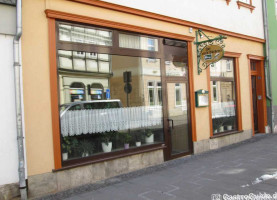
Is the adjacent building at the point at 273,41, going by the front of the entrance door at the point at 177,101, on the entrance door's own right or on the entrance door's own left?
on the entrance door's own left

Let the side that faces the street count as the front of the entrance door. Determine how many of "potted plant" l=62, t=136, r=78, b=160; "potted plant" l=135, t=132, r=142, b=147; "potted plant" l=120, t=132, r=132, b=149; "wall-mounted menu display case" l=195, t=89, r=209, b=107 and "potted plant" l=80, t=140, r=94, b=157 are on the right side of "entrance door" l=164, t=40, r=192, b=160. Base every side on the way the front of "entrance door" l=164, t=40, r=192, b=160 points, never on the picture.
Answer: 4

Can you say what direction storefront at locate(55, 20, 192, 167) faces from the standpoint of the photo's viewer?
facing the viewer and to the right of the viewer

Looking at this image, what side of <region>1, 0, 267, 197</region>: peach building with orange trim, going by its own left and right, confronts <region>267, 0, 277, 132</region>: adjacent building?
left

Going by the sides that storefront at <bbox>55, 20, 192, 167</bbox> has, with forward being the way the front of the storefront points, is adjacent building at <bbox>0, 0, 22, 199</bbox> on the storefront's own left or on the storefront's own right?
on the storefront's own right

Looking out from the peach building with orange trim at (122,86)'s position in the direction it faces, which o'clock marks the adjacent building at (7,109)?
the adjacent building at (7,109) is roughly at 3 o'clock from the peach building with orange trim at (122,86).

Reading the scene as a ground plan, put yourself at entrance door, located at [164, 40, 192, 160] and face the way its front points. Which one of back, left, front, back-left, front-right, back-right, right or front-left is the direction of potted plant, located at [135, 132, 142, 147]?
right

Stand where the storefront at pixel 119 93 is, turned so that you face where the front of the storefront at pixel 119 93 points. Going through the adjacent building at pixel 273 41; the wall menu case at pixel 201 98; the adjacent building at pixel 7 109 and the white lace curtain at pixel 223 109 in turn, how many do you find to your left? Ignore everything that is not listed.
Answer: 3

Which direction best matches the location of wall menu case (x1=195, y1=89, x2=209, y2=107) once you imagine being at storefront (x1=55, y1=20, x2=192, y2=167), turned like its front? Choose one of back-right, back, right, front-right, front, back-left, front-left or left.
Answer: left

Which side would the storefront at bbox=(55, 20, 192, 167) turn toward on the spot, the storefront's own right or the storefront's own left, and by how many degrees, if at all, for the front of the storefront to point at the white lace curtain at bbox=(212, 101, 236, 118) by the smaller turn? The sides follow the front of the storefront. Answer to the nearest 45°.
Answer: approximately 90° to the storefront's own left

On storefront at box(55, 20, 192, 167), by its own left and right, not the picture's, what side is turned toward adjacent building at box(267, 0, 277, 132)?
left

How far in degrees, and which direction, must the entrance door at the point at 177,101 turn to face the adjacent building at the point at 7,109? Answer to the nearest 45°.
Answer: approximately 90° to its right

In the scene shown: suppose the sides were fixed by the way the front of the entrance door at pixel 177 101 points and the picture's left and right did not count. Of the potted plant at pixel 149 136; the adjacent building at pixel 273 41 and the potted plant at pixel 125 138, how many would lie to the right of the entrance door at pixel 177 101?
2
